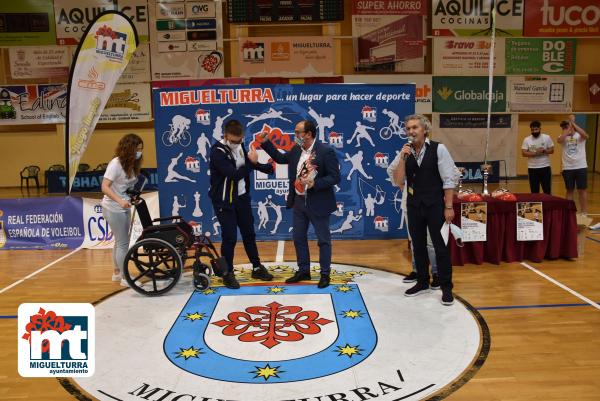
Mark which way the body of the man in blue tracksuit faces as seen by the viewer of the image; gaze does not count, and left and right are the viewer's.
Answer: facing the viewer and to the right of the viewer

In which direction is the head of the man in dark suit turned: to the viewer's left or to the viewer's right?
to the viewer's left

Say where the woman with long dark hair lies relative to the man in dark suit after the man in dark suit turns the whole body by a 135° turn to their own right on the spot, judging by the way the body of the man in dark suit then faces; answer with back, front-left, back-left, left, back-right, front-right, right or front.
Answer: left

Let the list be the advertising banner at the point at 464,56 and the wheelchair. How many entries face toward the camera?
1

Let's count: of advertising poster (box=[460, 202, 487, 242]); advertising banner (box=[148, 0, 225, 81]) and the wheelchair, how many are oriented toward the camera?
2

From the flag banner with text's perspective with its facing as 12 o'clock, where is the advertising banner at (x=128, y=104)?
The advertising banner is roughly at 6 o'clock from the flag banner with text.

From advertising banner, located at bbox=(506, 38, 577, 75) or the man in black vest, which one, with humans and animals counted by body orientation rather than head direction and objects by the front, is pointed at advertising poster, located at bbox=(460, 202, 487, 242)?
advertising banner, located at bbox=(506, 38, 577, 75)

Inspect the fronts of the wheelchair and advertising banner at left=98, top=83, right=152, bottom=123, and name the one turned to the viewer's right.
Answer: the wheelchair

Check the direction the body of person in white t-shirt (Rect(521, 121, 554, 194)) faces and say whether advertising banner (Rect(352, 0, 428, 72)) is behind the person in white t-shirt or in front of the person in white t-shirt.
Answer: behind

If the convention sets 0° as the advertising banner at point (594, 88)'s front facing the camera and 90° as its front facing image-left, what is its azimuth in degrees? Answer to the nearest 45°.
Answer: approximately 0°

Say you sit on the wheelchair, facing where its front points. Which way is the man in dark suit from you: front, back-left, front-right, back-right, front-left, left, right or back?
front

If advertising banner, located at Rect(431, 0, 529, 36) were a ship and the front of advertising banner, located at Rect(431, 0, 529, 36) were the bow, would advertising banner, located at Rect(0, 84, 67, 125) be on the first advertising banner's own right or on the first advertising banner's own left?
on the first advertising banner's own right

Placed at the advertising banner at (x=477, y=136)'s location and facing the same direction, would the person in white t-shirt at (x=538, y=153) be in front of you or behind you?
in front

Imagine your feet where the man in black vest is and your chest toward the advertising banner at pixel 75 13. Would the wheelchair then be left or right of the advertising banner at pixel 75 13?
left

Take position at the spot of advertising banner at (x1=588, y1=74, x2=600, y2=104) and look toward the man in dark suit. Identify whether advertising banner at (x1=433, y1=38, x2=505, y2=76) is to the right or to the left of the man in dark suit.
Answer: right

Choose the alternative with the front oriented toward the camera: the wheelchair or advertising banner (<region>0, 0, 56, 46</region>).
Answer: the advertising banner

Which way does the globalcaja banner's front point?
toward the camera

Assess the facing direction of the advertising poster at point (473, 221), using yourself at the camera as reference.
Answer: facing the viewer
